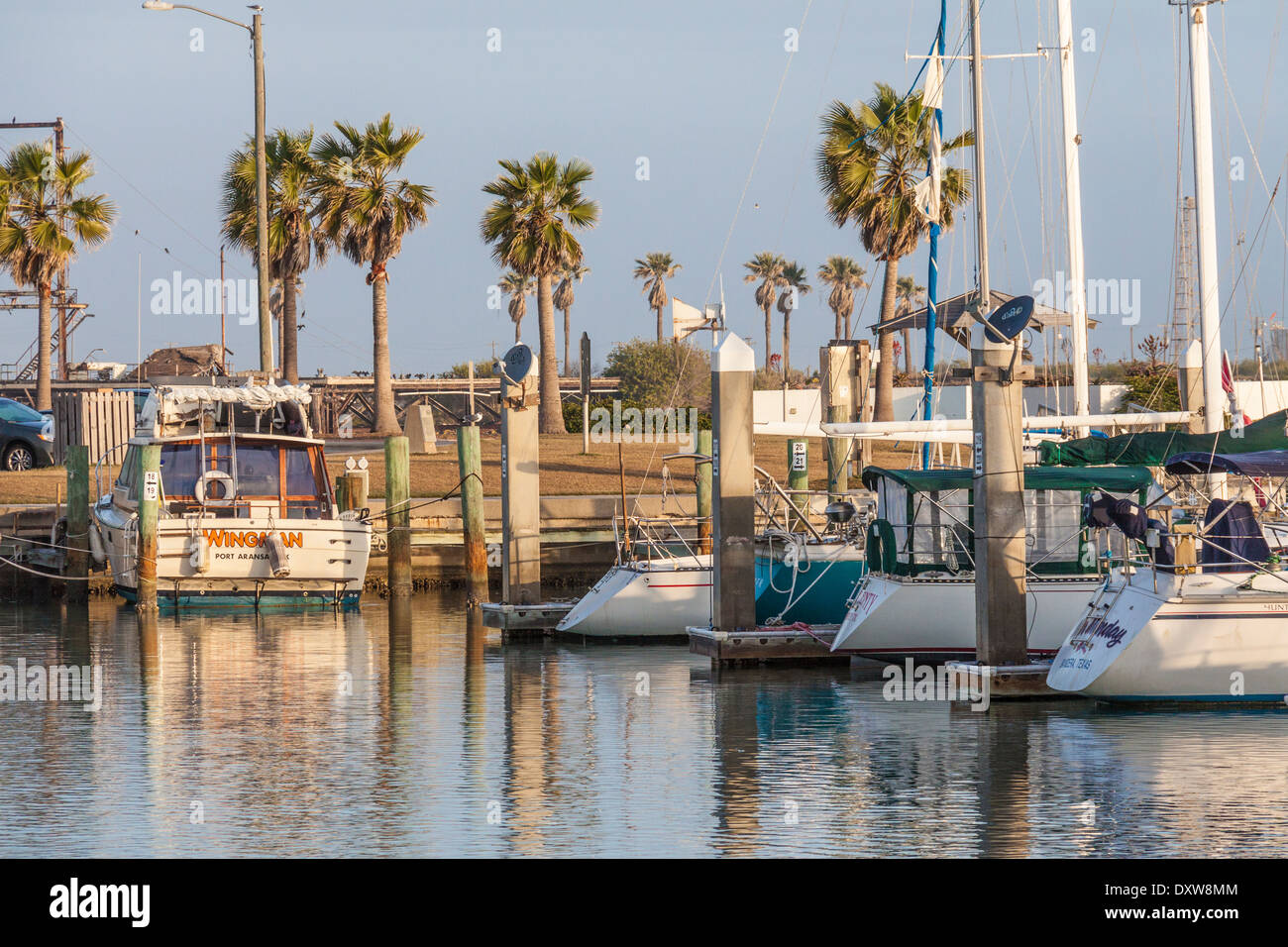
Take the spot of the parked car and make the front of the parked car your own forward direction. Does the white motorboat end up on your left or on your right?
on your right

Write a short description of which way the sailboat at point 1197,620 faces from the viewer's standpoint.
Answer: facing away from the viewer and to the right of the viewer

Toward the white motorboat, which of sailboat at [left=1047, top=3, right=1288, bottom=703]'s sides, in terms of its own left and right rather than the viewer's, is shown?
left

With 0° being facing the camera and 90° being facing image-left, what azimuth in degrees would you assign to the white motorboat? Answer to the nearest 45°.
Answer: approximately 180°

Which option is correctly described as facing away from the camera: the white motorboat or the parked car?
the white motorboat

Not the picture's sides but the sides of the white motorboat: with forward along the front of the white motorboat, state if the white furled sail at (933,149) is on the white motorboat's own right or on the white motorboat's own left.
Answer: on the white motorboat's own right

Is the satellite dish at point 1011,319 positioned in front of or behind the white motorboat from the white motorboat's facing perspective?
behind

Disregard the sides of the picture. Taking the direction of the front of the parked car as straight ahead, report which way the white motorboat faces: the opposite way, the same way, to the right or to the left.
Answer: to the left

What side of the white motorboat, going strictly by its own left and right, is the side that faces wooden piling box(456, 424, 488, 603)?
right
